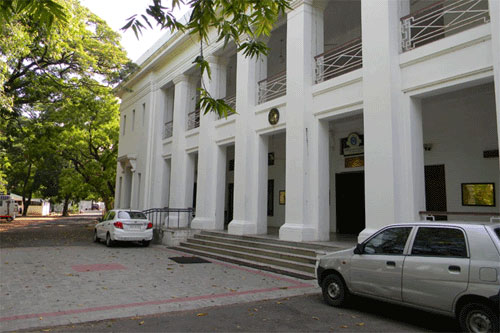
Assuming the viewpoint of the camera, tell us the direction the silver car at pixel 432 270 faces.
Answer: facing away from the viewer and to the left of the viewer

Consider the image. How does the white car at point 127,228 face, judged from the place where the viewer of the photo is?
facing away from the viewer and to the left of the viewer

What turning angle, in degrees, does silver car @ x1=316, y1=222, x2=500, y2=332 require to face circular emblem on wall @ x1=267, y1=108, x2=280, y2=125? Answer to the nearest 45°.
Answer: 0° — it already faces it

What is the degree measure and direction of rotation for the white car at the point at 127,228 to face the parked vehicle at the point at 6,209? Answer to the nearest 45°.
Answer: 0° — it already faces it

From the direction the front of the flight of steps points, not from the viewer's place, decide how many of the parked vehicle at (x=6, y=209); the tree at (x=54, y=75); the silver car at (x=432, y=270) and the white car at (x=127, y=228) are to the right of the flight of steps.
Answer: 3

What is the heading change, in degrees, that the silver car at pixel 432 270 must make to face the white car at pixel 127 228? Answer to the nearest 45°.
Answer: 0° — it already faces it

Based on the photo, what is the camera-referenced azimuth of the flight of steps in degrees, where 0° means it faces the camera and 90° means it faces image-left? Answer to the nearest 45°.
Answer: approximately 45°

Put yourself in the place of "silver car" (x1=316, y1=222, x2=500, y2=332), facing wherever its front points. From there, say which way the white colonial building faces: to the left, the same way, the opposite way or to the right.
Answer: to the left

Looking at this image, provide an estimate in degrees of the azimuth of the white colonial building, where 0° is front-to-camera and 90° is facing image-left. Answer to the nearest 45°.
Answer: approximately 45°

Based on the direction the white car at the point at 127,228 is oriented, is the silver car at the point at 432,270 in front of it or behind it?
behind

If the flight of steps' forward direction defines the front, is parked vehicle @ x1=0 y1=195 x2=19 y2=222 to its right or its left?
on its right
